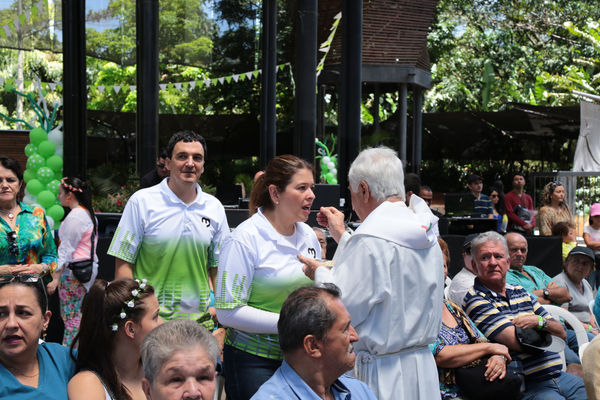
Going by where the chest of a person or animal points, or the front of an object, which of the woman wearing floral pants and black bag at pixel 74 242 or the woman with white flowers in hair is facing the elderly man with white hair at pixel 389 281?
the woman with white flowers in hair

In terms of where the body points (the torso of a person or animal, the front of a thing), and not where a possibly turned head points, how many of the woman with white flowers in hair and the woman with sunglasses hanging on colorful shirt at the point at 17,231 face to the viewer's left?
0

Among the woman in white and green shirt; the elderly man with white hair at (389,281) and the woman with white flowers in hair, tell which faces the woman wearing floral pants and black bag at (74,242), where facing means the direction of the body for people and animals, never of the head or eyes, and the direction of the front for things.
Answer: the elderly man with white hair

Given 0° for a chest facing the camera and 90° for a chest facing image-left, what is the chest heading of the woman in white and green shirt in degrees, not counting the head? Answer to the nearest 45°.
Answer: approximately 315°

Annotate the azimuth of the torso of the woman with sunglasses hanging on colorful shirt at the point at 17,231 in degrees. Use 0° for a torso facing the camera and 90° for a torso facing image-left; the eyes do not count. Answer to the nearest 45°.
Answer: approximately 0°

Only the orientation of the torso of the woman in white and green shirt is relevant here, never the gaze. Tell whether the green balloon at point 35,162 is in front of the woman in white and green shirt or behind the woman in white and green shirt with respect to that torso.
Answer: behind

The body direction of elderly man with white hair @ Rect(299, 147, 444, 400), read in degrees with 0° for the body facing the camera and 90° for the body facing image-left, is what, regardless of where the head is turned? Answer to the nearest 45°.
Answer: approximately 135°

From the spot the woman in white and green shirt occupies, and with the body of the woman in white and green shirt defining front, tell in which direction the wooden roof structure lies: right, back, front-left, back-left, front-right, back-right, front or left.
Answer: back-left

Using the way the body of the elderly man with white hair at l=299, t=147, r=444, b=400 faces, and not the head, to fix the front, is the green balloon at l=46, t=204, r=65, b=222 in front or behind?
in front

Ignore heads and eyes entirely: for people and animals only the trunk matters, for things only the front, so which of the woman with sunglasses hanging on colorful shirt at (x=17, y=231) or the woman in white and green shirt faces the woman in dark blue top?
the woman with sunglasses hanging on colorful shirt

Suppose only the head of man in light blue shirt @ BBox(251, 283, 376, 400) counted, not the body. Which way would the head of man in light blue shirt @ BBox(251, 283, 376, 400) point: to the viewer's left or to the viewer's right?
to the viewer's right
